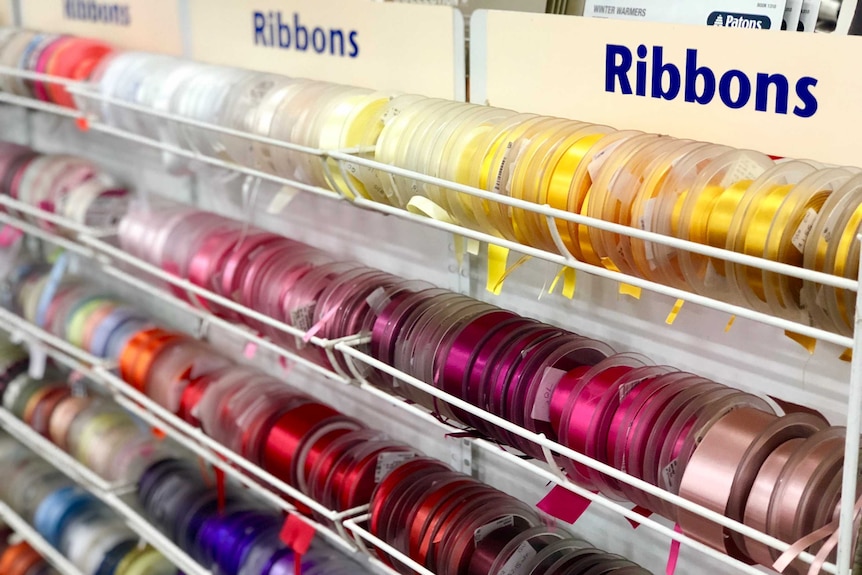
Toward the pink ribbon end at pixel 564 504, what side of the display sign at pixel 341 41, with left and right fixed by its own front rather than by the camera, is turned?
left

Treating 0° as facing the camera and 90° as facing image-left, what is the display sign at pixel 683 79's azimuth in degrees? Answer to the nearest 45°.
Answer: approximately 45°

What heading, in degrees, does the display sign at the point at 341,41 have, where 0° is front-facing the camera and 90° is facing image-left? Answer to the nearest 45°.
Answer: approximately 45°

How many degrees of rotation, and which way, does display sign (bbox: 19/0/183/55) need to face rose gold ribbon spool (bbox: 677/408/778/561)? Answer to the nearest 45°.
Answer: approximately 45° to its left

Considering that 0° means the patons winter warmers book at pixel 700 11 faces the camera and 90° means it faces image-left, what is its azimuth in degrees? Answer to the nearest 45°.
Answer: approximately 0°

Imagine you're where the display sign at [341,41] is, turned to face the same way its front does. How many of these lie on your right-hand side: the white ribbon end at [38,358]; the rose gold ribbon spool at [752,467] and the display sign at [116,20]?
2
